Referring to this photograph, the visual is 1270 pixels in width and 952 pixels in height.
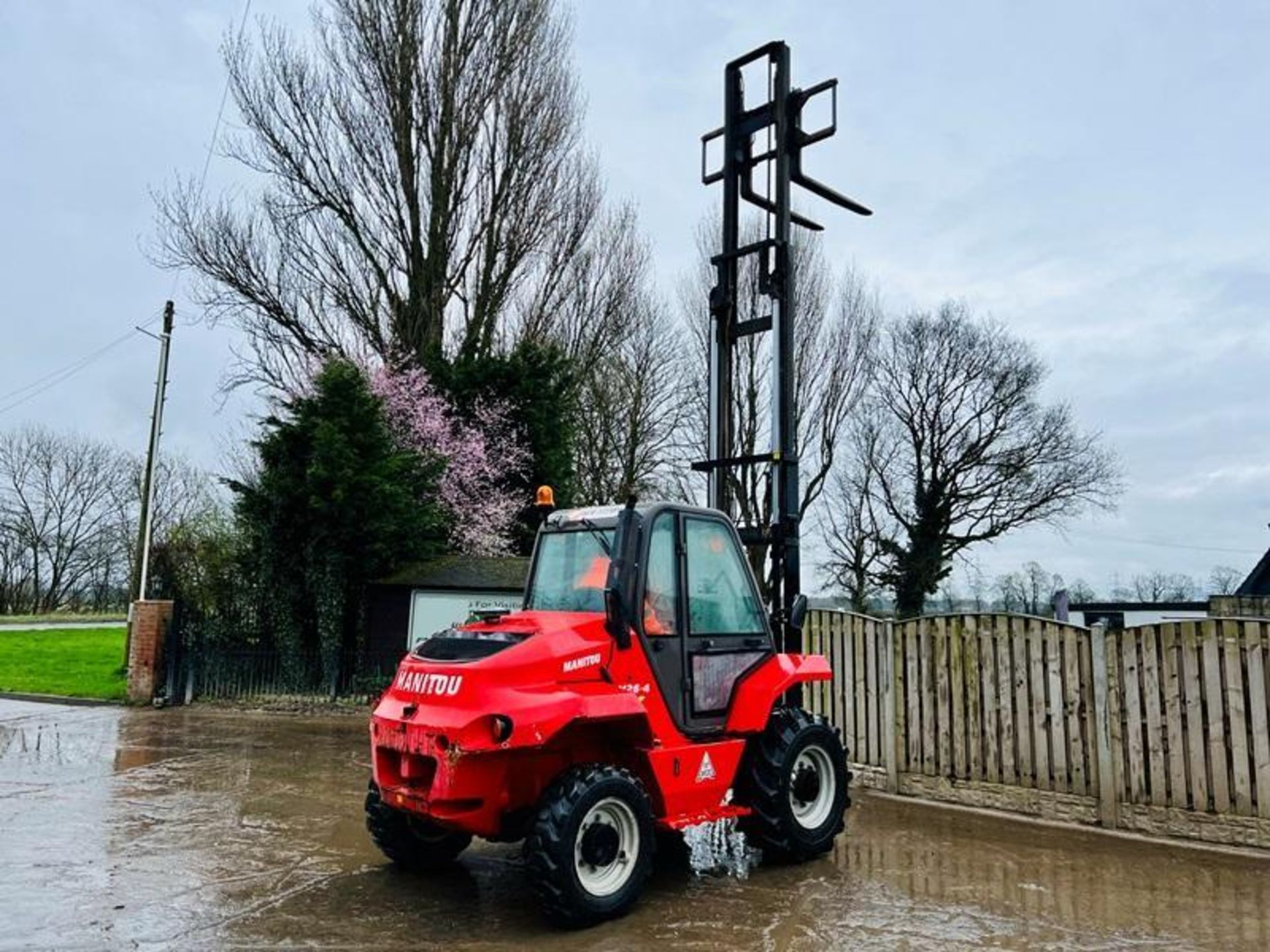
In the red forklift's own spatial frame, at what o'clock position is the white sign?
The white sign is roughly at 10 o'clock from the red forklift.

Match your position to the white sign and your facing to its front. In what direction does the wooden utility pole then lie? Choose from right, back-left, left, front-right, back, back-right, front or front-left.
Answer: back-right

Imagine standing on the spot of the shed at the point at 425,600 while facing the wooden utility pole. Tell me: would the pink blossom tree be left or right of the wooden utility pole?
right

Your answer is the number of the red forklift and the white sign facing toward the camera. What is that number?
1

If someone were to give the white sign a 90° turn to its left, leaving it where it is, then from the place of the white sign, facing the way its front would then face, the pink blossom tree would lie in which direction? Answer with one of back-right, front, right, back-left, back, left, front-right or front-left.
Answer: left

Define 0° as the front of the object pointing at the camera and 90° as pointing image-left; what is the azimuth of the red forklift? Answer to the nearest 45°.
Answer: approximately 225°

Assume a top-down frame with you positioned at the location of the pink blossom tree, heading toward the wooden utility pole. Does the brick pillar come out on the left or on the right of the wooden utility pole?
left

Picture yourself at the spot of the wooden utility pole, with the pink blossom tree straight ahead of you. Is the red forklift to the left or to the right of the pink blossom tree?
right

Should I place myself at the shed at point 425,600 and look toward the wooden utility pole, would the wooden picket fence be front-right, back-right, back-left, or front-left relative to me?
back-left

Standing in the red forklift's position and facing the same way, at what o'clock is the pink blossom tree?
The pink blossom tree is roughly at 10 o'clock from the red forklift.

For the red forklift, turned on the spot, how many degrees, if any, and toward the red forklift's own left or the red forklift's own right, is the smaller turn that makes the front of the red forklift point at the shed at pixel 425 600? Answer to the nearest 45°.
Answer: approximately 45° to the red forklift's own left

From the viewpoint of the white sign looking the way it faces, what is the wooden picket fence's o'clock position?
The wooden picket fence is roughly at 11 o'clock from the white sign.

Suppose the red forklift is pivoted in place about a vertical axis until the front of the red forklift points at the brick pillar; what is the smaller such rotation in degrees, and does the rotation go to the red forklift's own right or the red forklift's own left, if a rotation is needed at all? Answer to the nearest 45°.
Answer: approximately 90° to the red forklift's own left

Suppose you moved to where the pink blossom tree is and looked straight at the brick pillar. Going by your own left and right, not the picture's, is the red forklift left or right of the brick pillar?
left
